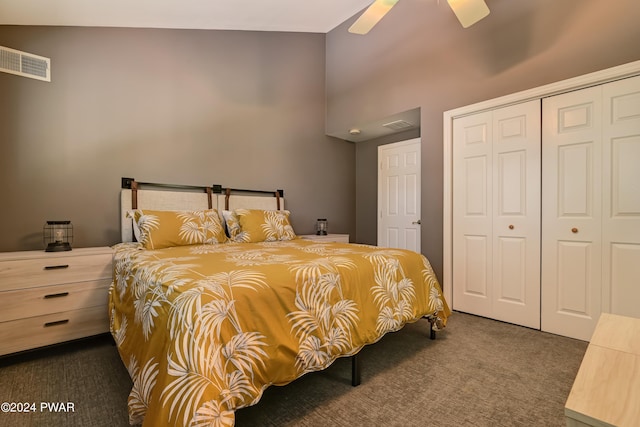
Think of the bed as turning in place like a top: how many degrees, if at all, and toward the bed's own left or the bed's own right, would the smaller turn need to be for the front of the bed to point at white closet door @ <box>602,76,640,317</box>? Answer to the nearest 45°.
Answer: approximately 45° to the bed's own left

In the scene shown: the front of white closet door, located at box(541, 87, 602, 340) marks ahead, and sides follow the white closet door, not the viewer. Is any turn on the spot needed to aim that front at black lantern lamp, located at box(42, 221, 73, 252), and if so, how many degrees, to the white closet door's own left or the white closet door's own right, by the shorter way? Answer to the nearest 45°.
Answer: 0° — it already faces it

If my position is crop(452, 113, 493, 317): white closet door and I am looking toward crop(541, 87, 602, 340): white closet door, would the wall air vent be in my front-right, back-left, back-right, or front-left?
back-right

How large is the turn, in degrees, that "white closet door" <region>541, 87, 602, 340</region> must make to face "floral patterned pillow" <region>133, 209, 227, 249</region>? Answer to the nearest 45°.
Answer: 0° — it already faces it

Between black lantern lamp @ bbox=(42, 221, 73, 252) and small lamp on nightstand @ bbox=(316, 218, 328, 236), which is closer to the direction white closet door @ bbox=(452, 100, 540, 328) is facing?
the black lantern lamp

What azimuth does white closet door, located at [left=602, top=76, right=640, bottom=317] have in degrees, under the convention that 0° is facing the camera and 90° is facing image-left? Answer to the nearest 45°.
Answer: approximately 45°

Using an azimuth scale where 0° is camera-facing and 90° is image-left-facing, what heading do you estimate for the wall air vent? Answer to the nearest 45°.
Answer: approximately 315°
